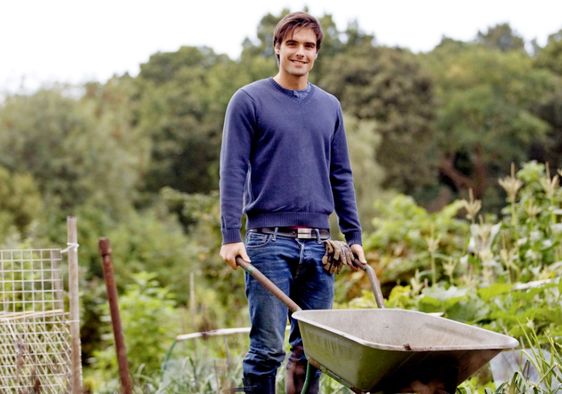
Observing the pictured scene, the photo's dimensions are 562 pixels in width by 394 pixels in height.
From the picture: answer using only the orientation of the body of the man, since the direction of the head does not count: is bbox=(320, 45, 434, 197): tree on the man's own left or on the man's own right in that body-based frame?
on the man's own left

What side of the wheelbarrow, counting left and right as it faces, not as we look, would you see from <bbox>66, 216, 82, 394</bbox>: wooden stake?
back

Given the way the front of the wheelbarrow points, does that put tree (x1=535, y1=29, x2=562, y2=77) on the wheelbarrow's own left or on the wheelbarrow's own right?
on the wheelbarrow's own left

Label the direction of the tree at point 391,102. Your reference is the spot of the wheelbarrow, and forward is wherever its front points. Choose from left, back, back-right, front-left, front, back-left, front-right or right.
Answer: back-left

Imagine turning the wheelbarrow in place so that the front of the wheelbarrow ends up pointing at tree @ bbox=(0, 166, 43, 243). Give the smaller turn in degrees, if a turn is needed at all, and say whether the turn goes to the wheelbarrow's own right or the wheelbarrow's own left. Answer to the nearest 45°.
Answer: approximately 180°

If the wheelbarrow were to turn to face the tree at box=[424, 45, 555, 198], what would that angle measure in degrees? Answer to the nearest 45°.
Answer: approximately 135° to its left

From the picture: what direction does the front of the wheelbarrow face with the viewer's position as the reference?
facing the viewer and to the right of the viewer
